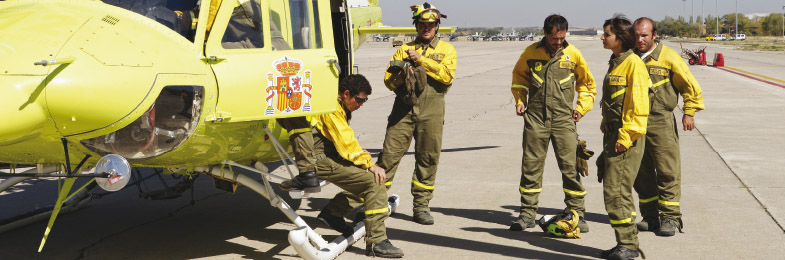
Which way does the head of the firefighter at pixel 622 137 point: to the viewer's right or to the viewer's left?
to the viewer's left

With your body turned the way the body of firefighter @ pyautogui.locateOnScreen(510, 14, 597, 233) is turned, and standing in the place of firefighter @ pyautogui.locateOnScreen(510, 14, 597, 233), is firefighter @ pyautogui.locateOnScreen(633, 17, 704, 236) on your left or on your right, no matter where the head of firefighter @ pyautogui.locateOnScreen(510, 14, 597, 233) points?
on your left

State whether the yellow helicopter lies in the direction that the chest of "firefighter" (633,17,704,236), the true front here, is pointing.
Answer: yes

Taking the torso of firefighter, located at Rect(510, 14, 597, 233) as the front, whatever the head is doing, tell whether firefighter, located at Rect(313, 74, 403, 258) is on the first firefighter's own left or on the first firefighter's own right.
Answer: on the first firefighter's own right

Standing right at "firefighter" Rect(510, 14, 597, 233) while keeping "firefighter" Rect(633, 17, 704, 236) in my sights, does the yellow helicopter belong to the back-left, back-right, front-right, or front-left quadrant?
back-right

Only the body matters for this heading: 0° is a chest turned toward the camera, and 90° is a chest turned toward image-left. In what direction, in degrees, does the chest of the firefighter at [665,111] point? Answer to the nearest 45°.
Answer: approximately 45°

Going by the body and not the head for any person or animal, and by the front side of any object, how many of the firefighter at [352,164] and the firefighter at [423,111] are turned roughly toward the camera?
1
